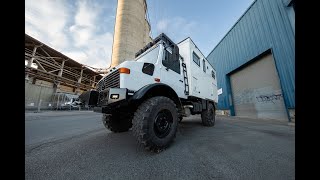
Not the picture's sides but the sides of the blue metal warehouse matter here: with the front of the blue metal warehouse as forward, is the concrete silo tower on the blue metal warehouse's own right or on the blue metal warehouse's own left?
on the blue metal warehouse's own right

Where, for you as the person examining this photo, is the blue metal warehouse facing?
facing the viewer and to the left of the viewer

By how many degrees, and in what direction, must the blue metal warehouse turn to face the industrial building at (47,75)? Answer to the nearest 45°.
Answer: approximately 45° to its right

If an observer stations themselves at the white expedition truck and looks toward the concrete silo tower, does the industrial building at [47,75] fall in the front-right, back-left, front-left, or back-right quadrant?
front-left

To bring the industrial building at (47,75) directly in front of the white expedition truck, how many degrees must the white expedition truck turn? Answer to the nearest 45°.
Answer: approximately 90° to its right

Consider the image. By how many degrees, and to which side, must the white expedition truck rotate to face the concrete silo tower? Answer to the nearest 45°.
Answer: approximately 135° to its right

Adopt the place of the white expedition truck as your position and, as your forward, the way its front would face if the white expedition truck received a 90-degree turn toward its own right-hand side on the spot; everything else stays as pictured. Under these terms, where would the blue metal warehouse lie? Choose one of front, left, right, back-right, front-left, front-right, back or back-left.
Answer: right
